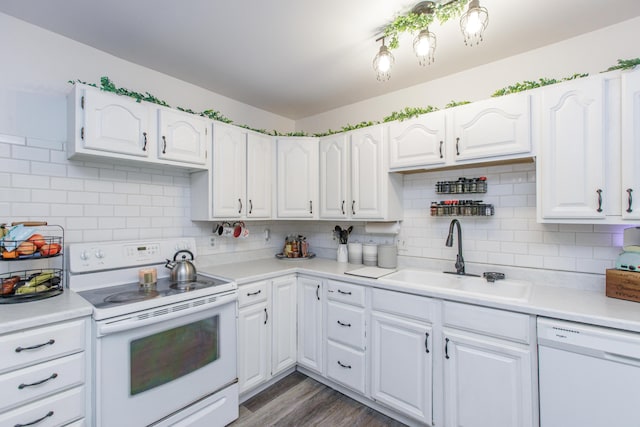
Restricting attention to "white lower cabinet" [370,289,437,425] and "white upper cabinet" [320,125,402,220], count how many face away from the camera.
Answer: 0

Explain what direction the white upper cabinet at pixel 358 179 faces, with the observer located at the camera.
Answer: facing the viewer and to the left of the viewer

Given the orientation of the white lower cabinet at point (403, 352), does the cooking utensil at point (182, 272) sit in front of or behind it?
in front

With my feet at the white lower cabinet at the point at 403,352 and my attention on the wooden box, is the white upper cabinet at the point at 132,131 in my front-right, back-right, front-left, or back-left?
back-right

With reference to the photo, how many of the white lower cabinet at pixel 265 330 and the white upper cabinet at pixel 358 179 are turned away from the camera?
0

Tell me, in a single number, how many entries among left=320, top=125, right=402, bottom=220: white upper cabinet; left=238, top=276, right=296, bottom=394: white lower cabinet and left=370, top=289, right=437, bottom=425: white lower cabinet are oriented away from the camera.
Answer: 0

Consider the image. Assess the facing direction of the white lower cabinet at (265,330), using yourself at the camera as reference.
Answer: facing the viewer and to the right of the viewer

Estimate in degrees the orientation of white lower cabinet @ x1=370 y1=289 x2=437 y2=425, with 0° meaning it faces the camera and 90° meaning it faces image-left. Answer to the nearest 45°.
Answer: approximately 45°
